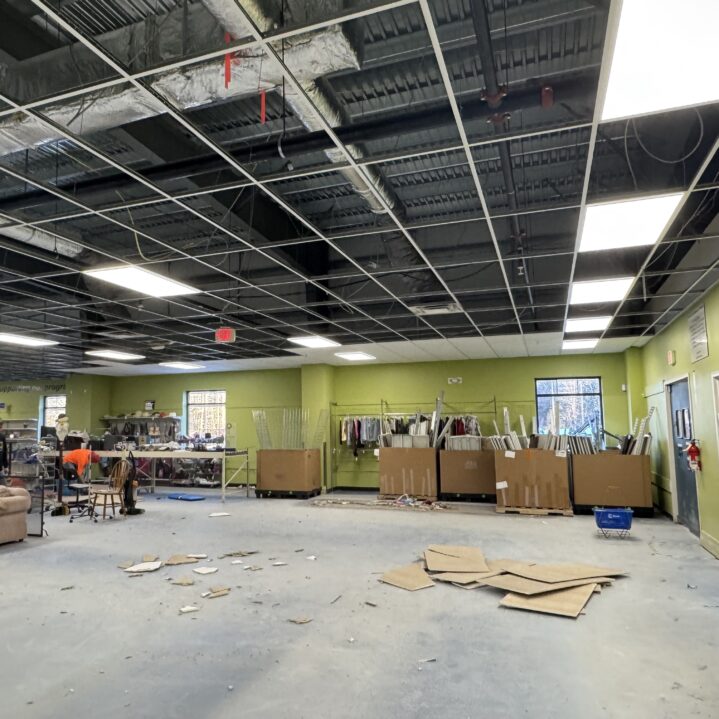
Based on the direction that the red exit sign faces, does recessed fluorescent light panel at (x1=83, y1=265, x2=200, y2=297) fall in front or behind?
in front

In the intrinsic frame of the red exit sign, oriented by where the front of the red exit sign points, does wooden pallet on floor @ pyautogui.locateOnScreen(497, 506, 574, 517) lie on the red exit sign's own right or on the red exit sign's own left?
on the red exit sign's own left

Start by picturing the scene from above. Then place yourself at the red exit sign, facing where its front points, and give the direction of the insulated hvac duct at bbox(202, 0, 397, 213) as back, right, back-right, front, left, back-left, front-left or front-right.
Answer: front

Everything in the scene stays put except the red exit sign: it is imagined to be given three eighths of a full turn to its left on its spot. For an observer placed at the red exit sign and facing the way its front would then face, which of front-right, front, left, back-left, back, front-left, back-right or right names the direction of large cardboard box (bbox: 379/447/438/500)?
front

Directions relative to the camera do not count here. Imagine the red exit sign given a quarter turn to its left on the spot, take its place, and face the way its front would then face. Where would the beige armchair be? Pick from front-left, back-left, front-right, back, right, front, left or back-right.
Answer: back

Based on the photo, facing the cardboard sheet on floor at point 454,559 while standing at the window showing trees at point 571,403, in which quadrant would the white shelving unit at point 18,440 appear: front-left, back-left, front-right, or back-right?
front-right

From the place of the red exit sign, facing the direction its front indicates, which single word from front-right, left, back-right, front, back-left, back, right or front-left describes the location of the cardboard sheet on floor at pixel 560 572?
front-left

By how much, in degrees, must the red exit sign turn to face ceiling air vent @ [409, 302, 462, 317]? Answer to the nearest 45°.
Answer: approximately 45° to its left

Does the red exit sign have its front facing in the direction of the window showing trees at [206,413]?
no

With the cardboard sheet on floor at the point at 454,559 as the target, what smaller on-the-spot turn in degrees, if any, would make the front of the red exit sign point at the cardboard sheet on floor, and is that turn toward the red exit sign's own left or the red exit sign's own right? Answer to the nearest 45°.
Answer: approximately 45° to the red exit sign's own left

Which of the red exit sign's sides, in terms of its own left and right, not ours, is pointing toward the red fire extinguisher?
left

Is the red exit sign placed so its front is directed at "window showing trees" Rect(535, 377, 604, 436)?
no

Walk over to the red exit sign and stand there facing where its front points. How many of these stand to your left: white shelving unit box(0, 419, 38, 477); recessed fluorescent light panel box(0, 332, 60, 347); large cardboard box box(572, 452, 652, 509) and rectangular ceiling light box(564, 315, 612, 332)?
2

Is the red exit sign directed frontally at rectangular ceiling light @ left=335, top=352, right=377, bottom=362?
no

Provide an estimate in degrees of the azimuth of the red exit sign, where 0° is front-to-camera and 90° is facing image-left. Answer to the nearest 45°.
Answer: approximately 0°

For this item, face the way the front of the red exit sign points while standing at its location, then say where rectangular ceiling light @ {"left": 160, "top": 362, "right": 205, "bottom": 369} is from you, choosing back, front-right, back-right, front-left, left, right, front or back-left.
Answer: back

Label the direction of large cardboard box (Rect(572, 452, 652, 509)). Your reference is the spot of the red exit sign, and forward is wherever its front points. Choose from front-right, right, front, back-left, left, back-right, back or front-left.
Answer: left
